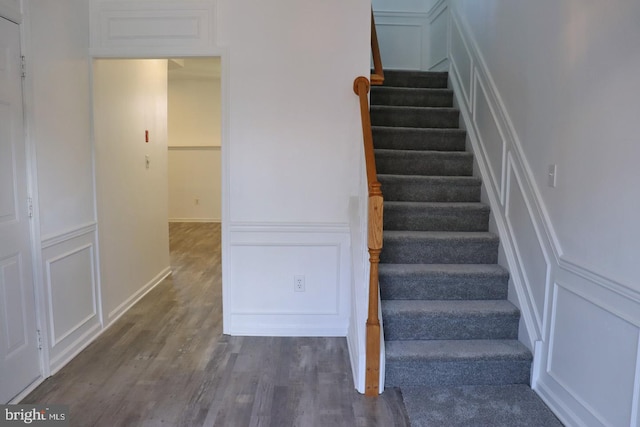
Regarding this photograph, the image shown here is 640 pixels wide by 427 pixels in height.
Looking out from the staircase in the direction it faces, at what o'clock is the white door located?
The white door is roughly at 2 o'clock from the staircase.

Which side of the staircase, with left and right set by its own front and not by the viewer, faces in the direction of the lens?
front
